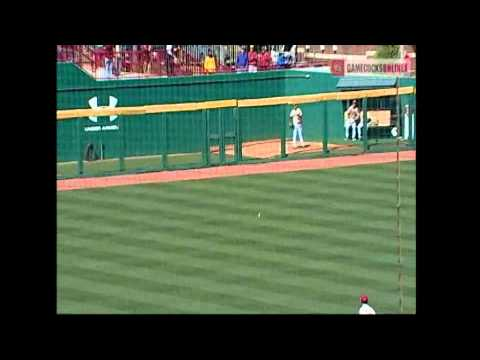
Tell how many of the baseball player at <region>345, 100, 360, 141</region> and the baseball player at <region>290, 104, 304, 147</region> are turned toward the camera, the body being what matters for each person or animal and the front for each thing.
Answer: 2

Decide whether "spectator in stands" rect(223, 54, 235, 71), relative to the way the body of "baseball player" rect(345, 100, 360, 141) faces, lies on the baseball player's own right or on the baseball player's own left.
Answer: on the baseball player's own right

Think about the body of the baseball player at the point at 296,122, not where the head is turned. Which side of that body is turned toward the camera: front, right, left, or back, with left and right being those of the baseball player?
front

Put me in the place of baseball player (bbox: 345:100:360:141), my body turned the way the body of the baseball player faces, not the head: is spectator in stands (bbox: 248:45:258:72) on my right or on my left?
on my right

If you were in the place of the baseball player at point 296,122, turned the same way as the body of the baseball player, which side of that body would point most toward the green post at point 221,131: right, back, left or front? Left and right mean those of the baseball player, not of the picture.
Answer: right

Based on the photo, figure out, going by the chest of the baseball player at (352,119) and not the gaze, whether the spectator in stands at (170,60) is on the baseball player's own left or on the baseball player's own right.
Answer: on the baseball player's own right

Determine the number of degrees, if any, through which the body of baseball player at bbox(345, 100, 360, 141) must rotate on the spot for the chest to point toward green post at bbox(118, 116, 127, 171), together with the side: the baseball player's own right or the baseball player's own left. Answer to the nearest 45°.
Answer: approximately 45° to the baseball player's own right
